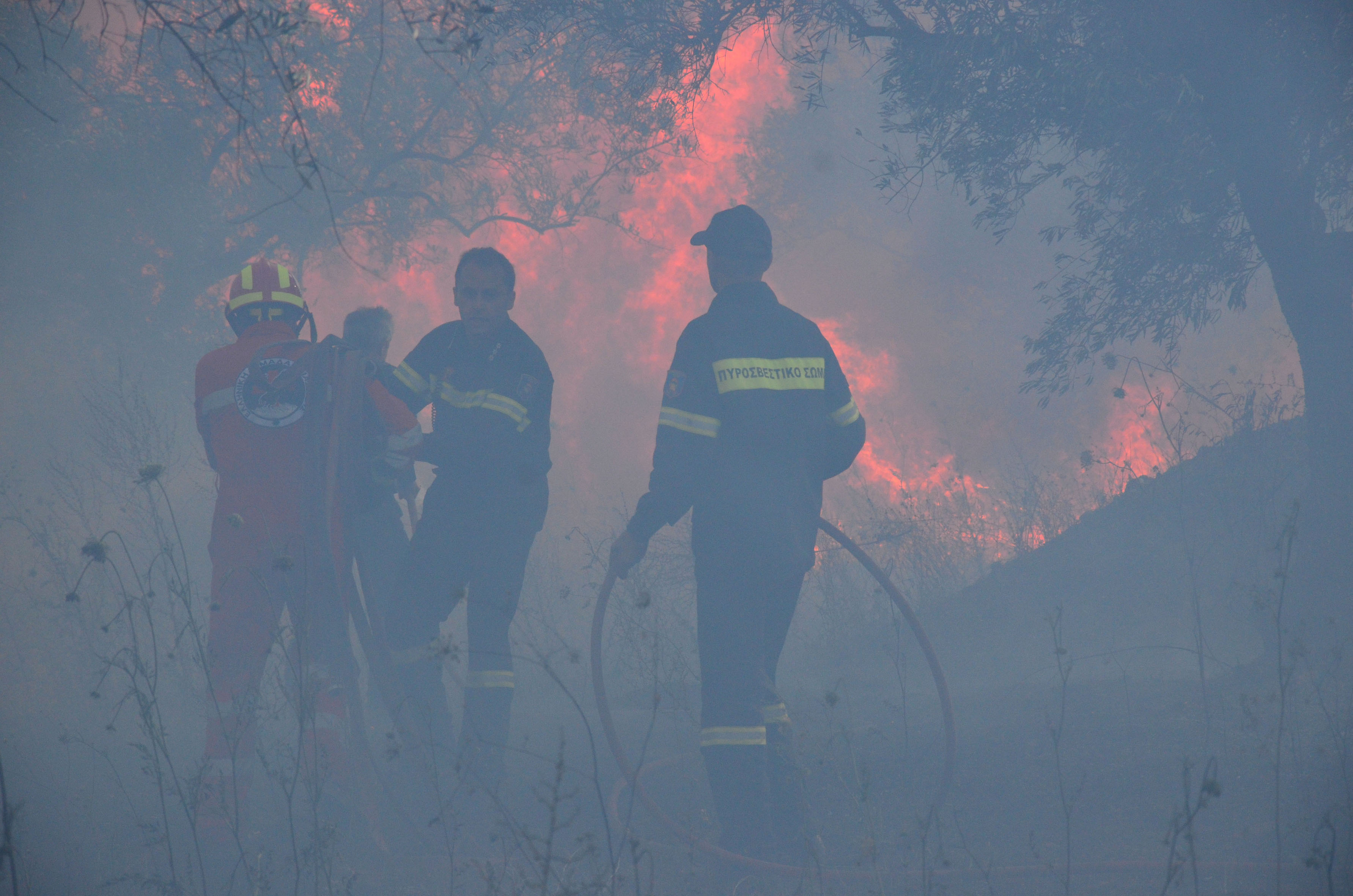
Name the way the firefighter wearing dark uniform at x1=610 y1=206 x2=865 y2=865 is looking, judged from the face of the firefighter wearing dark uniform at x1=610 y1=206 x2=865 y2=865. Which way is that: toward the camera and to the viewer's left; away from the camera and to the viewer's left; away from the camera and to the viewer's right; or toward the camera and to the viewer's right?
away from the camera and to the viewer's left

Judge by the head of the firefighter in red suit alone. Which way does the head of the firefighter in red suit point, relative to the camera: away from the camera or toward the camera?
away from the camera

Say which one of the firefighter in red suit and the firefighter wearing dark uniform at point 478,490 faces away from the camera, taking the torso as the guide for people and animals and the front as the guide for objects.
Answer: the firefighter in red suit

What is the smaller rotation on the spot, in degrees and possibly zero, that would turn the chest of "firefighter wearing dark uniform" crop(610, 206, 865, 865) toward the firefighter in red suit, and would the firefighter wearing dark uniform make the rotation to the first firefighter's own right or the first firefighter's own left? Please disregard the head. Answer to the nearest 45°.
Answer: approximately 45° to the first firefighter's own left

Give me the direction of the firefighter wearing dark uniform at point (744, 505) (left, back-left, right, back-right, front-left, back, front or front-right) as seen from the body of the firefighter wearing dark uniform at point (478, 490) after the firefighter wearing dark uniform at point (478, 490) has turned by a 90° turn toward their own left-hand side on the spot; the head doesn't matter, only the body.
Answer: front

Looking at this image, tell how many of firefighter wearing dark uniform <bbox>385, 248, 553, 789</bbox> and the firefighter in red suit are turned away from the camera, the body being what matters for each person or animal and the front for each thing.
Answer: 1

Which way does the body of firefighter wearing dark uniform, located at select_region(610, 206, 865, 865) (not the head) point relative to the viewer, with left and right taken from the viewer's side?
facing away from the viewer and to the left of the viewer

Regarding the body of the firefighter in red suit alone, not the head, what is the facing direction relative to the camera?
away from the camera
